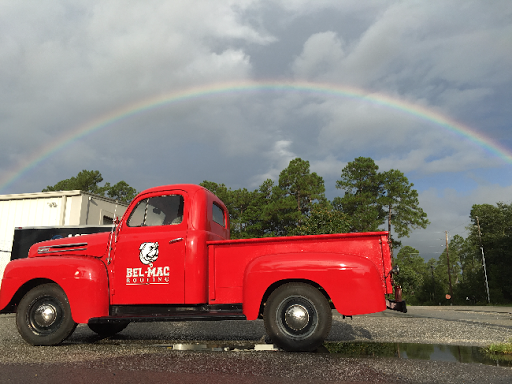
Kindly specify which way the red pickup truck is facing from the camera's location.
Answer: facing to the left of the viewer

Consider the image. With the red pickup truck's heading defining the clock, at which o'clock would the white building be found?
The white building is roughly at 2 o'clock from the red pickup truck.
